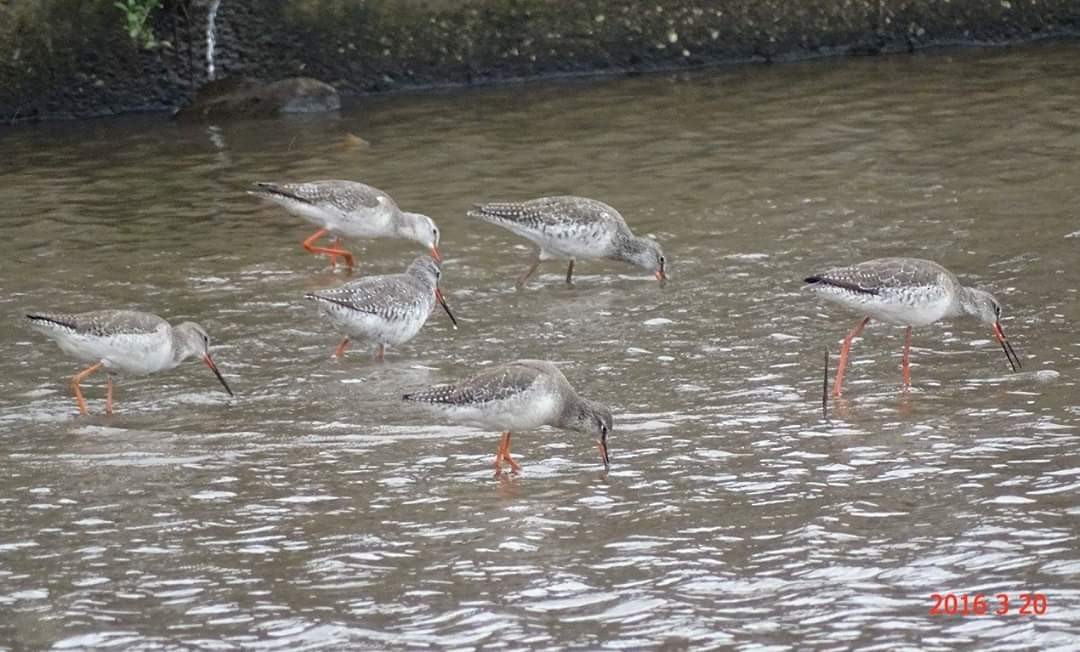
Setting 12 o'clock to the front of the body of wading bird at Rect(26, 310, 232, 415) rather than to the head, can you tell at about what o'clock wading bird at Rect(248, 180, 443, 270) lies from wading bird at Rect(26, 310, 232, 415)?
wading bird at Rect(248, 180, 443, 270) is roughly at 10 o'clock from wading bird at Rect(26, 310, 232, 415).

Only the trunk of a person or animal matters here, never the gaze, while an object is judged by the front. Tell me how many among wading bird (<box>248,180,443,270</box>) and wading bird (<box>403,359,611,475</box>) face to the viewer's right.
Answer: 2

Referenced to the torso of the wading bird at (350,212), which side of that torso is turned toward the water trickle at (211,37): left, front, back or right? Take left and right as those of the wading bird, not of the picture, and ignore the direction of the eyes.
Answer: left

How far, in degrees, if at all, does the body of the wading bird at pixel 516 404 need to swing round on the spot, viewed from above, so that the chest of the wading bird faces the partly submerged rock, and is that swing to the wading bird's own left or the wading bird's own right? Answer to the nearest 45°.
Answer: approximately 90° to the wading bird's own left

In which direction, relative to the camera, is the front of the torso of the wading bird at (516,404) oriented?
to the viewer's right

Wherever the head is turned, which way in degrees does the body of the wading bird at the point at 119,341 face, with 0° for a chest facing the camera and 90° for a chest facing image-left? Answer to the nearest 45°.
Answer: approximately 270°

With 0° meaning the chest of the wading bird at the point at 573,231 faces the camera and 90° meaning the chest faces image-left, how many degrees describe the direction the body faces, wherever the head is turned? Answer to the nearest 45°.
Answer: approximately 270°

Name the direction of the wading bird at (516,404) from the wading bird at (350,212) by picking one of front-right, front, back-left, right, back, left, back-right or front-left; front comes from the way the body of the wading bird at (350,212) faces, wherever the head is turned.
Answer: right

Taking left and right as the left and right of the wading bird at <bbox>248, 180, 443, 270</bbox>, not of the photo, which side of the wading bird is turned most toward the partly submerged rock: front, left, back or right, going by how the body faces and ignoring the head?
left
